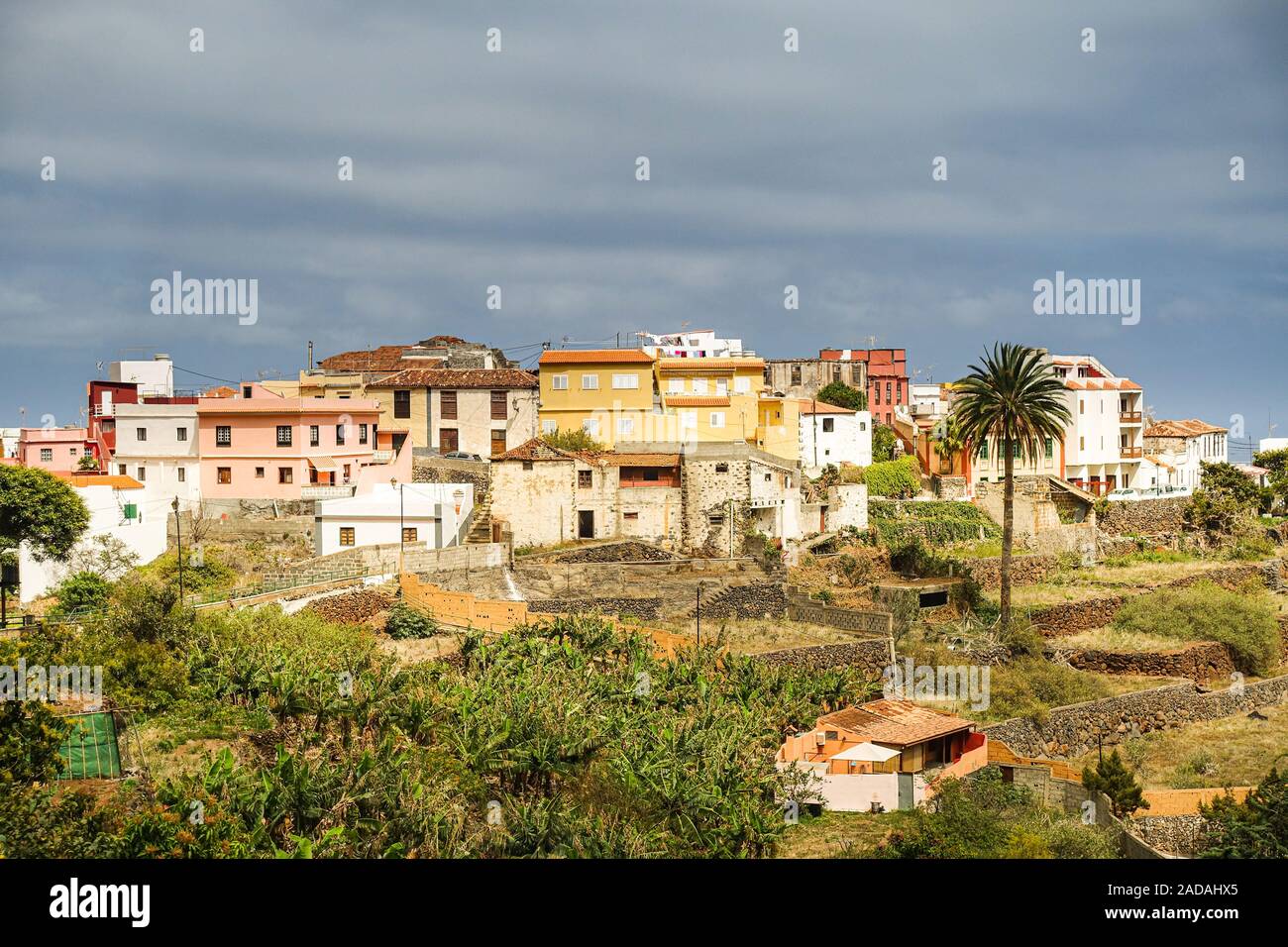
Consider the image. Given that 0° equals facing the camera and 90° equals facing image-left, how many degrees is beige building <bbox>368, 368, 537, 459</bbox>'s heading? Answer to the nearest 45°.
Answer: approximately 0°

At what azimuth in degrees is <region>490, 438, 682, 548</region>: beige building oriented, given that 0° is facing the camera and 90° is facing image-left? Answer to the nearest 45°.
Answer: approximately 0°

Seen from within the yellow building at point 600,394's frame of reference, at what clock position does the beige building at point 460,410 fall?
The beige building is roughly at 4 o'clock from the yellow building.

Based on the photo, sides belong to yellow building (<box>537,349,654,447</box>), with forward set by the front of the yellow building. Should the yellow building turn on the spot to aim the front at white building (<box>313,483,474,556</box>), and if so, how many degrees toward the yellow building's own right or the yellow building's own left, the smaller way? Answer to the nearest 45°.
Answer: approximately 45° to the yellow building's own right

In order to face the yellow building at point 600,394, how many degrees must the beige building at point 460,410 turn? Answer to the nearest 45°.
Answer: approximately 45° to its left

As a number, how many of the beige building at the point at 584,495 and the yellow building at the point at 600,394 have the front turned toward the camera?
2

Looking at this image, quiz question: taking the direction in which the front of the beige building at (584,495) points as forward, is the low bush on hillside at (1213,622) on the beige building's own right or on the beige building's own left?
on the beige building's own left

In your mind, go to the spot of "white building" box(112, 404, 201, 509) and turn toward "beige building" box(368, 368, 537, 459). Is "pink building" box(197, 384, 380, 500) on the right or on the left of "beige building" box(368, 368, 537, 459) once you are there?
right

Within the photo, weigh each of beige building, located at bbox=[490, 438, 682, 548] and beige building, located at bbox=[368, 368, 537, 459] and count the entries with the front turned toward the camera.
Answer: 2
